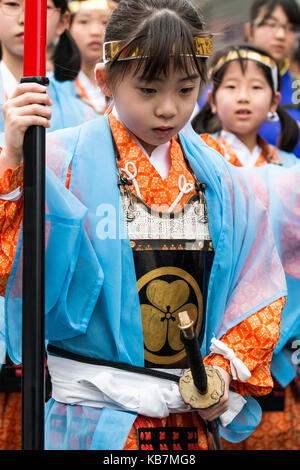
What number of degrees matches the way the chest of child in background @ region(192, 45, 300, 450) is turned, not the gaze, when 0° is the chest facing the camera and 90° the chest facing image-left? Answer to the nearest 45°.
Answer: approximately 0°

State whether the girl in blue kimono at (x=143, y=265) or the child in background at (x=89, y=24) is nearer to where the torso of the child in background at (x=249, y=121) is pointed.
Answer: the girl in blue kimono

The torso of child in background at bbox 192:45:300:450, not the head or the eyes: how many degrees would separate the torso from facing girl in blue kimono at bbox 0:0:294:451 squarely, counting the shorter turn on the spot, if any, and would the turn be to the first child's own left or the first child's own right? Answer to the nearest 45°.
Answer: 0° — they already face them

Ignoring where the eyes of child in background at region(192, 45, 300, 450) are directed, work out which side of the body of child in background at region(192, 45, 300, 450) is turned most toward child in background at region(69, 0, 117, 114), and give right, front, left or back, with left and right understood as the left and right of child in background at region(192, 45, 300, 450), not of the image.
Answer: right

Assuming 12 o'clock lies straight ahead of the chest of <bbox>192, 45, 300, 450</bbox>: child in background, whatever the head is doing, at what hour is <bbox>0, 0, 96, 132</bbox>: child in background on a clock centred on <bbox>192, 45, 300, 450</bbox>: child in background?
<bbox>0, 0, 96, 132</bbox>: child in background is roughly at 2 o'clock from <bbox>192, 45, 300, 450</bbox>: child in background.

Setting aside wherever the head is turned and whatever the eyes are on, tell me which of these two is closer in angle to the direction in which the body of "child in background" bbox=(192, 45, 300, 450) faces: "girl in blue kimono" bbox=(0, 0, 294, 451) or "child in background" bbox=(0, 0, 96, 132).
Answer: the girl in blue kimono

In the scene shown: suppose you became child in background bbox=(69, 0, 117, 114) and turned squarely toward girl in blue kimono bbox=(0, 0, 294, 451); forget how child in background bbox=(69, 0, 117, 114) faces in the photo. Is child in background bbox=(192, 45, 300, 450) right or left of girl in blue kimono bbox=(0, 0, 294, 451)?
left
